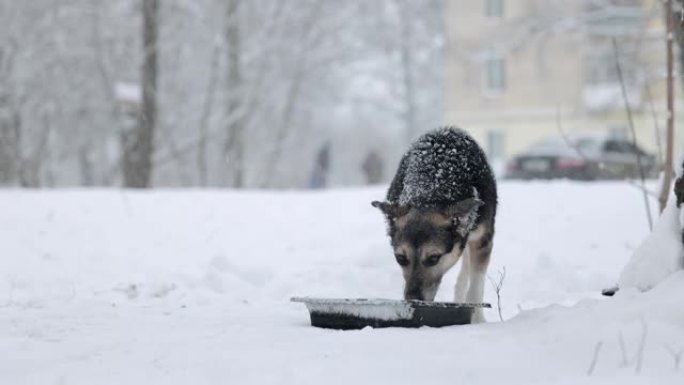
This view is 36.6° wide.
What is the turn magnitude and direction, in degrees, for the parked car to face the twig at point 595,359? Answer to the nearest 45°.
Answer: approximately 135° to its right

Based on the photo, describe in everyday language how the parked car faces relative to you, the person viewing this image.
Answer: facing away from the viewer and to the right of the viewer

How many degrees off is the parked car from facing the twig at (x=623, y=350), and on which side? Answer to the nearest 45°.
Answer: approximately 135° to its right

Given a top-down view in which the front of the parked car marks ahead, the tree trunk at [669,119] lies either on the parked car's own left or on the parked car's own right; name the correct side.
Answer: on the parked car's own right

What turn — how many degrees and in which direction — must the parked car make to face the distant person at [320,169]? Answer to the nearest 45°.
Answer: approximately 90° to its left

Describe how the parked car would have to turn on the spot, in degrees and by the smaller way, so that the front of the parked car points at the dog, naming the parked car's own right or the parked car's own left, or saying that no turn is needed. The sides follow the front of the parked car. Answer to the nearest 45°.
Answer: approximately 135° to the parked car's own right

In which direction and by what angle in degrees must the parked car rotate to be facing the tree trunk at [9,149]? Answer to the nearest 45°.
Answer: approximately 135° to its left

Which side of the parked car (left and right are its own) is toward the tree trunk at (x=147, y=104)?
back

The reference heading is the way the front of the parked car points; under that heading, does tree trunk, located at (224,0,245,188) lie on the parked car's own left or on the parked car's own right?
on the parked car's own left
